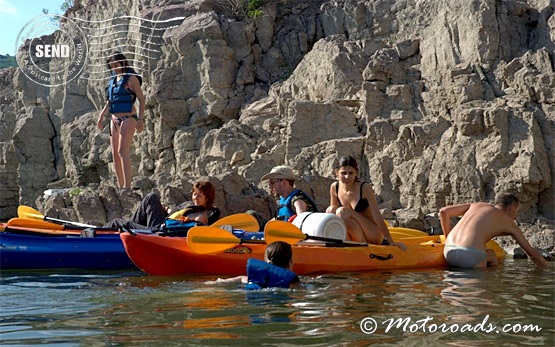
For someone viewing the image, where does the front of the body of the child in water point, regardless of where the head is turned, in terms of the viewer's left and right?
facing away from the viewer

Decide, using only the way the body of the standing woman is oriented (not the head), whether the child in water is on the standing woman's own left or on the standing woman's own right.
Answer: on the standing woman's own left

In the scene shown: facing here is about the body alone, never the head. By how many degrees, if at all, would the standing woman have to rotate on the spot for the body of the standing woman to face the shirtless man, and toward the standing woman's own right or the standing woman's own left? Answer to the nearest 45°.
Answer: approximately 90° to the standing woman's own left

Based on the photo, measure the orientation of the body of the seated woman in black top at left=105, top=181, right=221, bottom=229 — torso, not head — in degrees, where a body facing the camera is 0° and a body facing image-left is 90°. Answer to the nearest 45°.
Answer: approximately 90°
